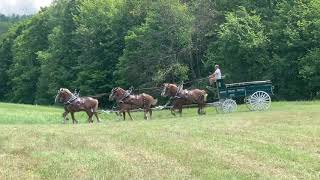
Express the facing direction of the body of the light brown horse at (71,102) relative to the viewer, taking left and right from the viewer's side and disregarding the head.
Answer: facing to the left of the viewer

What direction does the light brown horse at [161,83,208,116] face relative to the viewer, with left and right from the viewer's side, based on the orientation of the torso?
facing to the left of the viewer

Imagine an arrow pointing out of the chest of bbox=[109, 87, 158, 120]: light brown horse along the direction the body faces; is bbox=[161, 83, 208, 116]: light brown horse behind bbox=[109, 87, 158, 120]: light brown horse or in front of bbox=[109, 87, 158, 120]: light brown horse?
behind

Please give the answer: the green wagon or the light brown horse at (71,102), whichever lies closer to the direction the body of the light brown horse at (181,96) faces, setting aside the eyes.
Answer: the light brown horse

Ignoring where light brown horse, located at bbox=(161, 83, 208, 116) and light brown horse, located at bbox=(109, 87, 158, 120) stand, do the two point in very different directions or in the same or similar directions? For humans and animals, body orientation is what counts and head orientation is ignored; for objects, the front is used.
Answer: same or similar directions

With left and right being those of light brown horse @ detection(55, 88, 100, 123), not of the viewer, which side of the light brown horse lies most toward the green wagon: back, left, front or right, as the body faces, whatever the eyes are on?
back

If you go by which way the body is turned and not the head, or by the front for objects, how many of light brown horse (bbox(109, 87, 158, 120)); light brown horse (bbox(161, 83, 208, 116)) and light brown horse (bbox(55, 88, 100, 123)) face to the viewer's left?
3

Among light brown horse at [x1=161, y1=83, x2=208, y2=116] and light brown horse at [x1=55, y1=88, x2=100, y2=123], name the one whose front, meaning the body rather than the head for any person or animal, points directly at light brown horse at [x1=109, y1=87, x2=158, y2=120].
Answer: light brown horse at [x1=161, y1=83, x2=208, y2=116]

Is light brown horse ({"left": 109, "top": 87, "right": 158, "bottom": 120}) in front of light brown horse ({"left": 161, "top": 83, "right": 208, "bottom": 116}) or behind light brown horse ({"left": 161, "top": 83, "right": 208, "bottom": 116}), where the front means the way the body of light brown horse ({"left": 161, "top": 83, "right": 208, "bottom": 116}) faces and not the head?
in front

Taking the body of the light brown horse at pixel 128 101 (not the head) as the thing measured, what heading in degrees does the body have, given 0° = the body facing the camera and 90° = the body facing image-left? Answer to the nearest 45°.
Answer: approximately 90°

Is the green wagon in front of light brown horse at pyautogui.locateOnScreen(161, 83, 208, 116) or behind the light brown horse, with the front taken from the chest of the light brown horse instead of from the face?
behind

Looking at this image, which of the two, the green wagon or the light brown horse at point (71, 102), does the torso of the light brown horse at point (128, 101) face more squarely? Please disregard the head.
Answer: the light brown horse

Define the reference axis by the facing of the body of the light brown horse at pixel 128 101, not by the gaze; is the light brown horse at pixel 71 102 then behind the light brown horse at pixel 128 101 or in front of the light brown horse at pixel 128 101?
in front

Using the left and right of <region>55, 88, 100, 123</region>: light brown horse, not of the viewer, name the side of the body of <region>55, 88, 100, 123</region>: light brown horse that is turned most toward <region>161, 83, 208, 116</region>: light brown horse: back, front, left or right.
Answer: back

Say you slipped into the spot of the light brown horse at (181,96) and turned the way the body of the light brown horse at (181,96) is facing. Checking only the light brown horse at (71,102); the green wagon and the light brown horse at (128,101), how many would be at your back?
1
